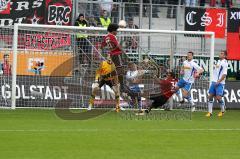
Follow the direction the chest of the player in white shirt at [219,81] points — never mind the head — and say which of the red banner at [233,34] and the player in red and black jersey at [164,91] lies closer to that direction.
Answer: the player in red and black jersey

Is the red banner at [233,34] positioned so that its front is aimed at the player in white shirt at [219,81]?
yes

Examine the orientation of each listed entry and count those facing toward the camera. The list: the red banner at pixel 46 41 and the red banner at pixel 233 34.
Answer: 2

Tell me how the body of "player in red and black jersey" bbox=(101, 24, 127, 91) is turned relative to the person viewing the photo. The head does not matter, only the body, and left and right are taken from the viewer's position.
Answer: facing away from the viewer and to the right of the viewer

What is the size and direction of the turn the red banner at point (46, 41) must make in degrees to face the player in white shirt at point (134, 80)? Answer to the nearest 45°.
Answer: approximately 90° to its left

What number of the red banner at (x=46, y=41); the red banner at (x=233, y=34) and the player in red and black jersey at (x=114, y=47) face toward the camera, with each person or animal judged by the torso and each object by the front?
2
